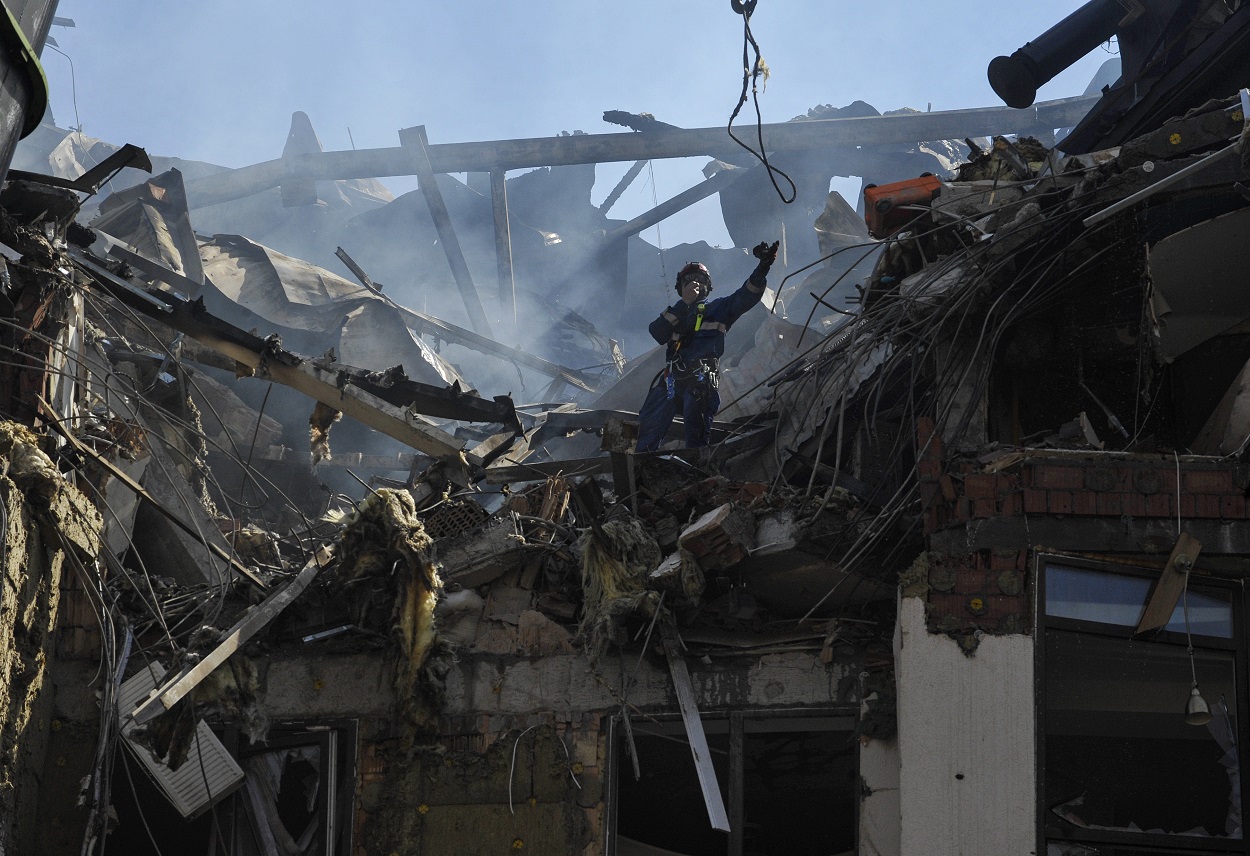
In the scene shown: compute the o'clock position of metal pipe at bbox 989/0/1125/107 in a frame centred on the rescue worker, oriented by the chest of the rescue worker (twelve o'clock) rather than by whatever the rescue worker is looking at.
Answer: The metal pipe is roughly at 8 o'clock from the rescue worker.

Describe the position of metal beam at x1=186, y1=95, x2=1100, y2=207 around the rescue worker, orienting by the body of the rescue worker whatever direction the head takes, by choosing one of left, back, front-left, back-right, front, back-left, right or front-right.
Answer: back

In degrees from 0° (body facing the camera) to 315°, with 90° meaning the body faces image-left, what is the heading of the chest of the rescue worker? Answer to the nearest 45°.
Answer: approximately 0°

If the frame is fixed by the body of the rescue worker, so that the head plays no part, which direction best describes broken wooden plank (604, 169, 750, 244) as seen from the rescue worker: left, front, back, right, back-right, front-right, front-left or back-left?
back

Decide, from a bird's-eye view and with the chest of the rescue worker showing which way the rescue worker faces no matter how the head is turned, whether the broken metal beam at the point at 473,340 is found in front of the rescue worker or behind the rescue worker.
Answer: behind

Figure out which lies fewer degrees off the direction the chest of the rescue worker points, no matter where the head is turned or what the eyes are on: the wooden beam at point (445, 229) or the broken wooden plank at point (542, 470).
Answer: the broken wooden plank

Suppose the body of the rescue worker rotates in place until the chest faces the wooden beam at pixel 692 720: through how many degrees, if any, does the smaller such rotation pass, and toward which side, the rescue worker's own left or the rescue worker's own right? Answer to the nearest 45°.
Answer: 0° — they already face it
